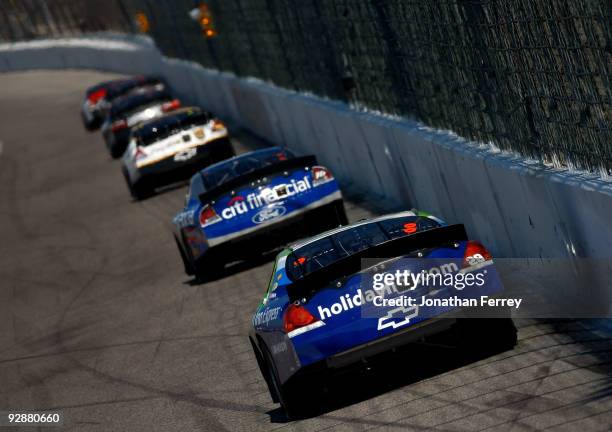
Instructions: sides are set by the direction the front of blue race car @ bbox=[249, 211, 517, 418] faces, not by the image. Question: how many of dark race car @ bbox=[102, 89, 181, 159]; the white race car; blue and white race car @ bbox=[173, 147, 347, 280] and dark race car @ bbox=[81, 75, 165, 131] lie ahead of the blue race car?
4

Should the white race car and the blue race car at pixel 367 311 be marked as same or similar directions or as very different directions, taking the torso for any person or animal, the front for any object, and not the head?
same or similar directions

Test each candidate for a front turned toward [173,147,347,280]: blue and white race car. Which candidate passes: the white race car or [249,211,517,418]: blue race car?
the blue race car

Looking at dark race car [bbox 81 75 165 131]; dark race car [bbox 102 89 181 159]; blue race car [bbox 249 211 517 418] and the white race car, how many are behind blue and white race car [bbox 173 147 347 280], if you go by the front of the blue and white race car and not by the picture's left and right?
1

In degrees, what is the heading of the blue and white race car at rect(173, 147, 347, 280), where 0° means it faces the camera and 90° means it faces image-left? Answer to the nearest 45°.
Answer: approximately 180°

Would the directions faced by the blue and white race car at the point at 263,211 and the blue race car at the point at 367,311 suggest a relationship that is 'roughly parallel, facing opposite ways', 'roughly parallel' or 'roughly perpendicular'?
roughly parallel

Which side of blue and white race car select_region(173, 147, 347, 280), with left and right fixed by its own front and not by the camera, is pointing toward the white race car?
front

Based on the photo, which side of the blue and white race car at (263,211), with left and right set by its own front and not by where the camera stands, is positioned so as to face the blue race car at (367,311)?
back

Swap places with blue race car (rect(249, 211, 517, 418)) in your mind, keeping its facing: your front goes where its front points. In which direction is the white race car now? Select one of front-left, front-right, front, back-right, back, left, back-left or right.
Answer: front

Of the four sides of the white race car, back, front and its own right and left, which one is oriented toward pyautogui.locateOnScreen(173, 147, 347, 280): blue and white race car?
back

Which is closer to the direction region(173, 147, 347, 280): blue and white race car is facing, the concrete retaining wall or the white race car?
the white race car

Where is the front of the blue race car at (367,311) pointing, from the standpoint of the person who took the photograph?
facing away from the viewer

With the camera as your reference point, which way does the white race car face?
facing away from the viewer

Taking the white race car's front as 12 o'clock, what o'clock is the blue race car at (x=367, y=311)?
The blue race car is roughly at 6 o'clock from the white race car.

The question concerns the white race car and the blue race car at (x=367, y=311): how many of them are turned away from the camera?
2

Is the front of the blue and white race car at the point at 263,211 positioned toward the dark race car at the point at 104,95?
yes

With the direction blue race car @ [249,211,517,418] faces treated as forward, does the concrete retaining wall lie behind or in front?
in front

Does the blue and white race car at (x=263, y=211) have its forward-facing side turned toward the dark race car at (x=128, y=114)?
yes
